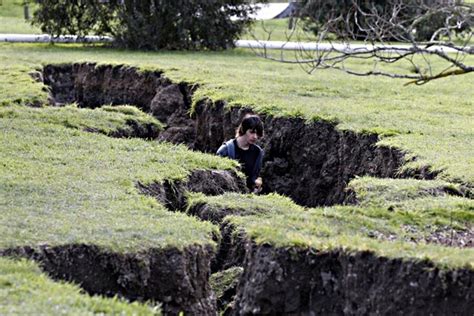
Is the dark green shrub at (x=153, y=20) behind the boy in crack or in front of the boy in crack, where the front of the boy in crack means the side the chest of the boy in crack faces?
behind

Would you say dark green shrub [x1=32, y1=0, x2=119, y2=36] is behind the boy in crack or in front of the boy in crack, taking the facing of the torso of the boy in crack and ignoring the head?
behind

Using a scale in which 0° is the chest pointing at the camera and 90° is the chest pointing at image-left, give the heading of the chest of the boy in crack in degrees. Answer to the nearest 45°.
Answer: approximately 315°
